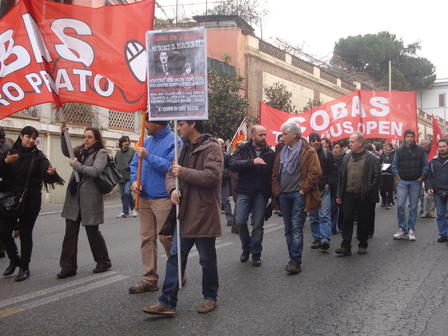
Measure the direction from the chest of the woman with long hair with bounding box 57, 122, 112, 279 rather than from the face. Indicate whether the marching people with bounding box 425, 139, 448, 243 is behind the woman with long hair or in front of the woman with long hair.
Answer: behind

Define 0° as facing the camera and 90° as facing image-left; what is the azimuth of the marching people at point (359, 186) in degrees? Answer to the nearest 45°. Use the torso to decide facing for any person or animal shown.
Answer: approximately 45°
